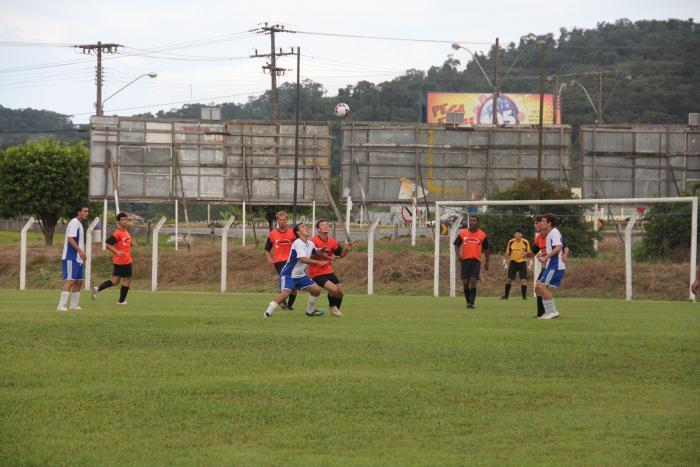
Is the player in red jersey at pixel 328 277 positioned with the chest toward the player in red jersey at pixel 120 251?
no

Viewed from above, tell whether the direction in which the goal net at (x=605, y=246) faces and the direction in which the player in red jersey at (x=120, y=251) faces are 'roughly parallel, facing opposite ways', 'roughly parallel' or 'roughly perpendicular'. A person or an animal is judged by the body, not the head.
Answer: roughly perpendicular

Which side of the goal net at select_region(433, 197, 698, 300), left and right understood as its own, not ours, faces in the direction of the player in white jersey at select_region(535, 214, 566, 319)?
front

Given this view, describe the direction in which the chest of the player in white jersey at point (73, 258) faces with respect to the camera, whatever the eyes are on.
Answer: to the viewer's right

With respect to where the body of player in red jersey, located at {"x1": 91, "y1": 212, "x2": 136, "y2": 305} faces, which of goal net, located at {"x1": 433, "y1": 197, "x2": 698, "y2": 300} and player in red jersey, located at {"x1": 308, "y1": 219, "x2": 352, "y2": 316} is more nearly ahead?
the player in red jersey

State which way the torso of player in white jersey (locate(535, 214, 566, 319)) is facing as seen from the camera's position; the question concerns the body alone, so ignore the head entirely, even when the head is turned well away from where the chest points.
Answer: to the viewer's left

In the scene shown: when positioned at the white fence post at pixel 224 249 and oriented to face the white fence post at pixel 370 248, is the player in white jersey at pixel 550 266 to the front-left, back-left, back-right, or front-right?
front-right

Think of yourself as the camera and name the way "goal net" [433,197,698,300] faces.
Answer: facing the viewer

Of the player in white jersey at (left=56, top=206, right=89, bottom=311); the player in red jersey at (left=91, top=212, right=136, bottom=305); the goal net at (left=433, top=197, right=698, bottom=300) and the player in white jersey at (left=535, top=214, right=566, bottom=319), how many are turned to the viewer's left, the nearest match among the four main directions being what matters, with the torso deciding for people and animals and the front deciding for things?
1

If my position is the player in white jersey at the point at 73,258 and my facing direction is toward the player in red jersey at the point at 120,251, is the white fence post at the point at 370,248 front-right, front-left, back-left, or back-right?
front-right

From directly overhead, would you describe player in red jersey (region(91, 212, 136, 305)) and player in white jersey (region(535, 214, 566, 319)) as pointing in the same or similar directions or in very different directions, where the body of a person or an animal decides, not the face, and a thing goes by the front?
very different directions

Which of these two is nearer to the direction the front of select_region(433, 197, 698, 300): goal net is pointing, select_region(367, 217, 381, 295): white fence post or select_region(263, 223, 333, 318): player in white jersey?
the player in white jersey

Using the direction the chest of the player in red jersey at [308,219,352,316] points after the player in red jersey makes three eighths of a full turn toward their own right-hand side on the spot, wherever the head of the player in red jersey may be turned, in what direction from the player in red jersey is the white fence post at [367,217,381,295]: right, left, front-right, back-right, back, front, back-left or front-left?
right

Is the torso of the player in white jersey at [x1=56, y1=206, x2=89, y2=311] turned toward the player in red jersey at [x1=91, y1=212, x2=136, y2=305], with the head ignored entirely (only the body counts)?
no
